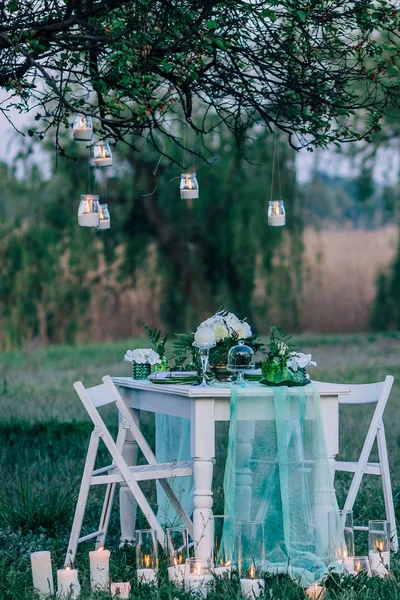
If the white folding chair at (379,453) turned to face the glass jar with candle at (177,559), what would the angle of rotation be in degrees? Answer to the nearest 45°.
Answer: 0° — it already faces it

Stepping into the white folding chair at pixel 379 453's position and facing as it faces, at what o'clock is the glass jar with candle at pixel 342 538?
The glass jar with candle is roughly at 11 o'clock from the white folding chair.

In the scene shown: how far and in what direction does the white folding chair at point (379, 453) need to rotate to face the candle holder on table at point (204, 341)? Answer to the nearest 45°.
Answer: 0° — it already faces it

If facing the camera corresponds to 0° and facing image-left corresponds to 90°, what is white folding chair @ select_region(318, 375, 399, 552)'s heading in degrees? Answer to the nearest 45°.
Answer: approximately 45°

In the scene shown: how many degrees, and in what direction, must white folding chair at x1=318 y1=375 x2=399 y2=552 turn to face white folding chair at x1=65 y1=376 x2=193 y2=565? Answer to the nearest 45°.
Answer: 0° — it already faces it

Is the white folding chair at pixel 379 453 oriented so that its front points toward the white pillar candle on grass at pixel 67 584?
yes

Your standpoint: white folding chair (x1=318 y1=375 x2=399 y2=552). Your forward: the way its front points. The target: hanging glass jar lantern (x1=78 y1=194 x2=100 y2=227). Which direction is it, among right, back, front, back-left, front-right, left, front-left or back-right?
front-right

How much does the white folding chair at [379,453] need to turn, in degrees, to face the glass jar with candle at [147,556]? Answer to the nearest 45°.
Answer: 0° — it already faces it

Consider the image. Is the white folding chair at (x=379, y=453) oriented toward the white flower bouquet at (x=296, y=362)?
yes
